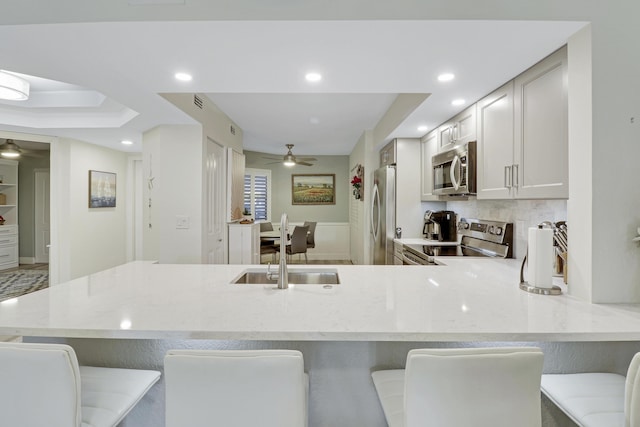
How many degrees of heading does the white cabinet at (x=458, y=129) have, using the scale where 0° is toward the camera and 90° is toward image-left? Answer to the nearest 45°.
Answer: approximately 45°

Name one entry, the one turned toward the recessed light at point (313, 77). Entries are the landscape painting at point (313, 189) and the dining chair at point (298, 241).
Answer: the landscape painting

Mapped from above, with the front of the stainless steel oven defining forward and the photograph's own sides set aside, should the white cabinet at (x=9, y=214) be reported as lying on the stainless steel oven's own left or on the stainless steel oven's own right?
on the stainless steel oven's own right

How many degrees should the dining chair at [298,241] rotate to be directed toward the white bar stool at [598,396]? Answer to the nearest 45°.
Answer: approximately 135° to its left

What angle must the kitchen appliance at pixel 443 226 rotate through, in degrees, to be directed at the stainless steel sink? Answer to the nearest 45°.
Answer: approximately 45° to its left

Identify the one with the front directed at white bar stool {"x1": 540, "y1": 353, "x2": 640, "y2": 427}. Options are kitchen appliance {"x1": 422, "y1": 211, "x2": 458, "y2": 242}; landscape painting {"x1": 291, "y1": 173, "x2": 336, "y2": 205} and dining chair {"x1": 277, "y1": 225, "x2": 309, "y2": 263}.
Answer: the landscape painting

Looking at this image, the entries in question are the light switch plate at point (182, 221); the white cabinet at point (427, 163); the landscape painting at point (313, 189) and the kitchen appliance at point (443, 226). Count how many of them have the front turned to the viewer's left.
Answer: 2

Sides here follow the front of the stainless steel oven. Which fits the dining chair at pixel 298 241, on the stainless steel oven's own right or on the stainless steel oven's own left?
on the stainless steel oven's own right

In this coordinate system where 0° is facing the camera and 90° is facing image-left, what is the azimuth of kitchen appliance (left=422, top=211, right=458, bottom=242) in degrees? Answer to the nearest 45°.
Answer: approximately 90°

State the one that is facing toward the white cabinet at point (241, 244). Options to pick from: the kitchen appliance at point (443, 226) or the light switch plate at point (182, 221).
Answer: the kitchen appliance

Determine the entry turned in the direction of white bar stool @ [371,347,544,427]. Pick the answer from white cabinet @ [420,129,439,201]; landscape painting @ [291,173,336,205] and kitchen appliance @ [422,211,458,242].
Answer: the landscape painting

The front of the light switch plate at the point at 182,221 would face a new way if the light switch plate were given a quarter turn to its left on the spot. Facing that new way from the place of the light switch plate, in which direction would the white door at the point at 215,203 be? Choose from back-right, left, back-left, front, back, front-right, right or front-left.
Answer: front-left

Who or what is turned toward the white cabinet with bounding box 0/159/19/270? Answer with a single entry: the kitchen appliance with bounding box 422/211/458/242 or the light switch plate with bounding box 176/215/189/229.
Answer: the kitchen appliance

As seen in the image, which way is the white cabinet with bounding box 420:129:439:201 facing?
to the viewer's left
